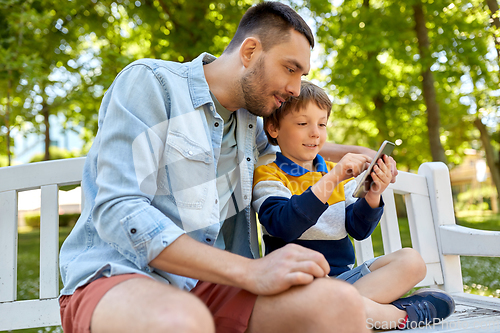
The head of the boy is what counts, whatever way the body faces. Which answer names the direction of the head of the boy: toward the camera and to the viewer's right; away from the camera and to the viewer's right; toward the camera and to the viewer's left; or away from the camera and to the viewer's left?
toward the camera and to the viewer's right

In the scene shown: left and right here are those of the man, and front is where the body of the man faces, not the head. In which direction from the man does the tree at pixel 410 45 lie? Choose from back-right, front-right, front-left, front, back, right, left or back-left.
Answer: left

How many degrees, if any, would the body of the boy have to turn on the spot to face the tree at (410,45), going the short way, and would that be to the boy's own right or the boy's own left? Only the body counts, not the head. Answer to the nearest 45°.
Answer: approximately 135° to the boy's own left

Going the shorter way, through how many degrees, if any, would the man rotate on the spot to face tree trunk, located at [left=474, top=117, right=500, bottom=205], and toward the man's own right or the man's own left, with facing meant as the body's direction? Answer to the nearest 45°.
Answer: approximately 90° to the man's own left

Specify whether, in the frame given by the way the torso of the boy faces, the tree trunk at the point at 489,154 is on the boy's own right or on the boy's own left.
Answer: on the boy's own left

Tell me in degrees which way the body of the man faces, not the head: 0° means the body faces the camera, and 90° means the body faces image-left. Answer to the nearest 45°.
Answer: approximately 315°

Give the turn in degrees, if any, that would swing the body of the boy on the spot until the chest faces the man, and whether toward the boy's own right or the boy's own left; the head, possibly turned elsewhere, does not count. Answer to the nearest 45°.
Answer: approximately 90° to the boy's own right

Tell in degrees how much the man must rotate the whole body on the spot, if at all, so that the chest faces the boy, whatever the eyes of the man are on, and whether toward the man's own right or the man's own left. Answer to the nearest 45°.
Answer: approximately 90° to the man's own left
